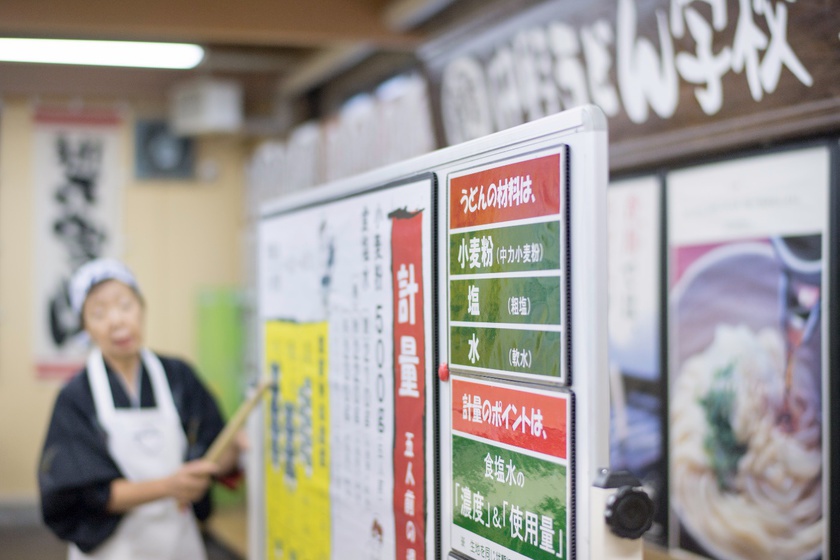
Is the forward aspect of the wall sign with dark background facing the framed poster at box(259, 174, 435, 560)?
yes

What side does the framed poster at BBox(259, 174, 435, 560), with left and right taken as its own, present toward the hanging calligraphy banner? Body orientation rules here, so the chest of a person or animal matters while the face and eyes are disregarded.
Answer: right

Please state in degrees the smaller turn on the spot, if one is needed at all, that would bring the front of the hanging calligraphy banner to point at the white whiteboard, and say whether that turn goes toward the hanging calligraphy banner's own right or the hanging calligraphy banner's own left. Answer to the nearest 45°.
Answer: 0° — it already faces it

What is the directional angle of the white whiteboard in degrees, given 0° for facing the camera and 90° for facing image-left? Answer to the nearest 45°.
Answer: approximately 45°

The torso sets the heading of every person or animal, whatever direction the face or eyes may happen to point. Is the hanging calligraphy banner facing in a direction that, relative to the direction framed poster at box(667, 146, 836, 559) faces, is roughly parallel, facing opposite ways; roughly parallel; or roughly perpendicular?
roughly perpendicular

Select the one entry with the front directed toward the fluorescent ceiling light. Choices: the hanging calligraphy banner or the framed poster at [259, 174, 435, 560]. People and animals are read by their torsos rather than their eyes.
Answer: the hanging calligraphy banner

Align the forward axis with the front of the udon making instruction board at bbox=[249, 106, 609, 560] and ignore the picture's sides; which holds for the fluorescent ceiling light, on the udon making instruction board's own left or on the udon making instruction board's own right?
on the udon making instruction board's own right

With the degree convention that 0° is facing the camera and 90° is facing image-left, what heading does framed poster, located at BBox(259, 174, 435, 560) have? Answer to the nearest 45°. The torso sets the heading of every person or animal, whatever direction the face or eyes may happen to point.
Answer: approximately 45°
